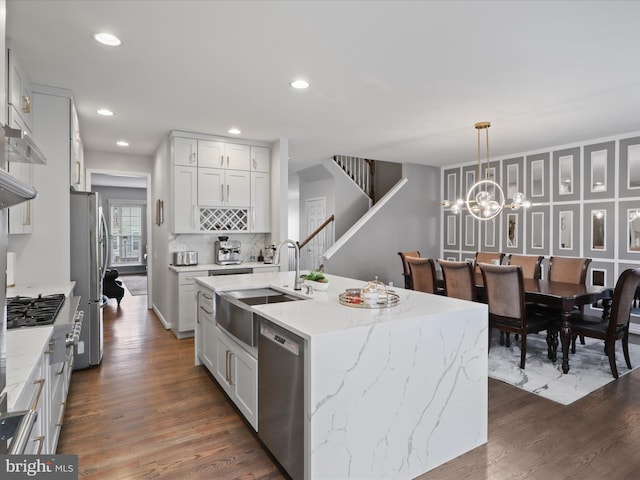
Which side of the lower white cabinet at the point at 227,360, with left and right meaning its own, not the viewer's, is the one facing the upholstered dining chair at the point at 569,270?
back

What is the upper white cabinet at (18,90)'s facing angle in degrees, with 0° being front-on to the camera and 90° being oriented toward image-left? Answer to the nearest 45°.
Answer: approximately 270°

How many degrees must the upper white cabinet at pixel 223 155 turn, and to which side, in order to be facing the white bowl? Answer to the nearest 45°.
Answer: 0° — it already faces it

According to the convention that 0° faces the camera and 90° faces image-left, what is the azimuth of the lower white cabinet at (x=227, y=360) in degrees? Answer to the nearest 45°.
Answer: approximately 90°

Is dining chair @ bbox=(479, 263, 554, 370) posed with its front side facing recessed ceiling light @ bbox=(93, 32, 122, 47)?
no

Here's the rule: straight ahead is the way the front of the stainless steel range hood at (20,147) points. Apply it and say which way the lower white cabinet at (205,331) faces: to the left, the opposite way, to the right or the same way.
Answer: the opposite way

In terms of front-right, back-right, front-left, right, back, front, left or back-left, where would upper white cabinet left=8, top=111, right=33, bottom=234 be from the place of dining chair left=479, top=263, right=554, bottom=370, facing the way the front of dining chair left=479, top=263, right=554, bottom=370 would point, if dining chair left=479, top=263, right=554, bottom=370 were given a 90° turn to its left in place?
left

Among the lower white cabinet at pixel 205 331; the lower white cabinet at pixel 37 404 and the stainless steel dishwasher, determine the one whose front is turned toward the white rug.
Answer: the lower white cabinet at pixel 37 404

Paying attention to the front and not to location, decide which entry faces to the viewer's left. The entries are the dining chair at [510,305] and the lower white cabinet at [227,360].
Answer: the lower white cabinet

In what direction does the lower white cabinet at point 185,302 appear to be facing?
toward the camera

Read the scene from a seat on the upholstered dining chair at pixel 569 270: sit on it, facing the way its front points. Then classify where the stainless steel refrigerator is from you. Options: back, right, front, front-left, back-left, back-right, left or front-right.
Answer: front

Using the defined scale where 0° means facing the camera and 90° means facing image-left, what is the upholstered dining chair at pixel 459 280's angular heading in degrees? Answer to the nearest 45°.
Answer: approximately 225°

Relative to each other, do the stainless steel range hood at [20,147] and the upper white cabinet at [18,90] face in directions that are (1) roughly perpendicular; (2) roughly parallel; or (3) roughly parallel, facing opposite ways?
roughly parallel

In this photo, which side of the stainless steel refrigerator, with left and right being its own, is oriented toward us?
right

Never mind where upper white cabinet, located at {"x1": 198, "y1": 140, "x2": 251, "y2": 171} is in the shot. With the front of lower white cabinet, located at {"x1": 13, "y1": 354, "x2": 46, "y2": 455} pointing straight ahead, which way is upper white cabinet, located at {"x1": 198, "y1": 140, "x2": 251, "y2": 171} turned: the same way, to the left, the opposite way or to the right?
to the right

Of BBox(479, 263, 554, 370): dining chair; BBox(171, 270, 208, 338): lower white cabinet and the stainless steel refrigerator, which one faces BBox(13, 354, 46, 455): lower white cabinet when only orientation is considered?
BBox(171, 270, 208, 338): lower white cabinet

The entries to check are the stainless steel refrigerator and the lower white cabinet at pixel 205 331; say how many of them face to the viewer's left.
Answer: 1

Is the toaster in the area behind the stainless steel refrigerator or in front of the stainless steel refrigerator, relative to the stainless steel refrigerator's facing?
in front

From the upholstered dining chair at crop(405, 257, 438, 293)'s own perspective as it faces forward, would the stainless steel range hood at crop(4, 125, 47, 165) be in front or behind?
behind

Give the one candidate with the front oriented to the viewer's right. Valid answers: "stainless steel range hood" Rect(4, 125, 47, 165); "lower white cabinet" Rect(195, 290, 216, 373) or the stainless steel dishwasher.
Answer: the stainless steel range hood

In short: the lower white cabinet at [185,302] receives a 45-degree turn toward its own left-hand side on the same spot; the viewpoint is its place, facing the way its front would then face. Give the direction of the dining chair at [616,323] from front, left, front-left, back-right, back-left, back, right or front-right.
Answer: front

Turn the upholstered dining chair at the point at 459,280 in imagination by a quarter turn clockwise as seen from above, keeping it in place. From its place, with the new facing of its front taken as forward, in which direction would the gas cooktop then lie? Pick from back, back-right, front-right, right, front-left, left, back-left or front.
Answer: right
